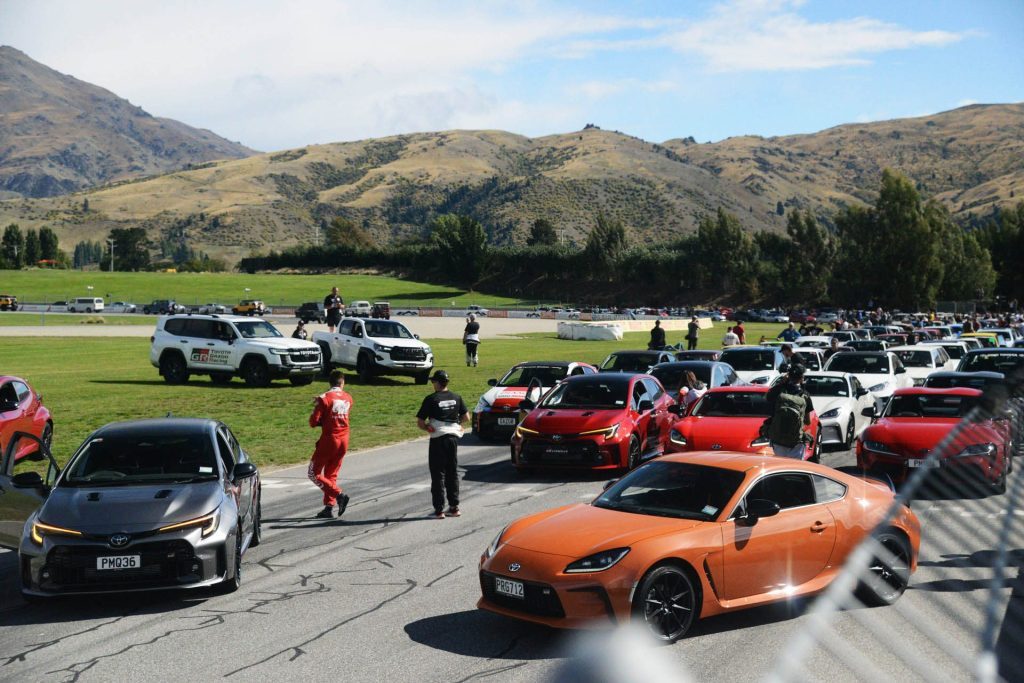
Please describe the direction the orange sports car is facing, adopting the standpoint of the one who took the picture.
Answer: facing the viewer and to the left of the viewer

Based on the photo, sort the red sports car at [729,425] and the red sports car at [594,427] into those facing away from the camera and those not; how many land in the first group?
0

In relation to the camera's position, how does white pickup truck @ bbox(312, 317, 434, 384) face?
facing the viewer and to the right of the viewer

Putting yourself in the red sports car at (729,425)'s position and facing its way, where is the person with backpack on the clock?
The person with backpack is roughly at 10 o'clock from the red sports car.

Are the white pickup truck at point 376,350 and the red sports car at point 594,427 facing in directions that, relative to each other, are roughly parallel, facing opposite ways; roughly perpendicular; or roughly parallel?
roughly perpendicular

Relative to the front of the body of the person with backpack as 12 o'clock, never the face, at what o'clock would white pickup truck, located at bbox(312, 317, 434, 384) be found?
The white pickup truck is roughly at 11 o'clock from the person with backpack.

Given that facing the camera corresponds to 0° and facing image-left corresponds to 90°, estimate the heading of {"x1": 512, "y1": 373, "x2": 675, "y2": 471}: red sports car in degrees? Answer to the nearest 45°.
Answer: approximately 45°

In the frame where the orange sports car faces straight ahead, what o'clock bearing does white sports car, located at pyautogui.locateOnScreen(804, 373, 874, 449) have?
The white sports car is roughly at 5 o'clock from the orange sports car.

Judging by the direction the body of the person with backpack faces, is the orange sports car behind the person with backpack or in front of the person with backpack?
behind

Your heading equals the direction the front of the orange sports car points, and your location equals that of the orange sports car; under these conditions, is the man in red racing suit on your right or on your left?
on your right

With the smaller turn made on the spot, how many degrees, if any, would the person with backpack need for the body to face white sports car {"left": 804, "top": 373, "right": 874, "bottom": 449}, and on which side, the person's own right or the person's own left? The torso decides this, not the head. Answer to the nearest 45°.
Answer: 0° — they already face it

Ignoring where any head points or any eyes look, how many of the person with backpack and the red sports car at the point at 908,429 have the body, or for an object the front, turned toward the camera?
1

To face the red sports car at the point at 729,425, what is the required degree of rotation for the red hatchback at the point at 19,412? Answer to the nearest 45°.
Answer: approximately 90° to its left

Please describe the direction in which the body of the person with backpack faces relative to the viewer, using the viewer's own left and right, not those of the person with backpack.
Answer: facing away from the viewer
